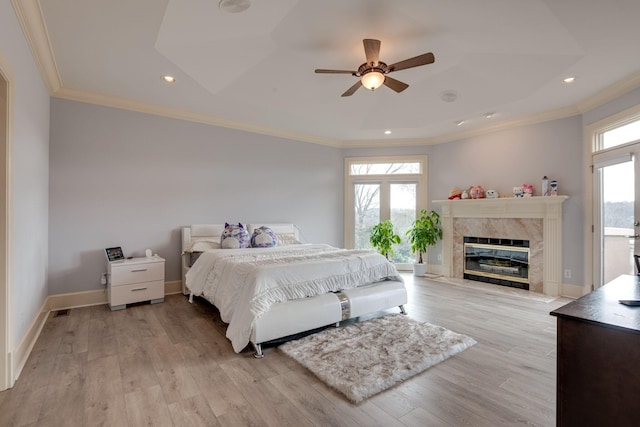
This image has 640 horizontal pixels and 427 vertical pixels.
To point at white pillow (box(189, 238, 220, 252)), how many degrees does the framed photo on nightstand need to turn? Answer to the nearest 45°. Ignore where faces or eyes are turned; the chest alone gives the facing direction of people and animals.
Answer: approximately 45° to its left

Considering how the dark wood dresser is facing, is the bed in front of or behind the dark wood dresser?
in front

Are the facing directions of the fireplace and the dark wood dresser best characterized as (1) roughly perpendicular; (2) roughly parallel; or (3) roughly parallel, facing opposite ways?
roughly perpendicular

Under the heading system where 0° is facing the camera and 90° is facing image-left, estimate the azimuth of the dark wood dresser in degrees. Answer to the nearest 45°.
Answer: approximately 135°

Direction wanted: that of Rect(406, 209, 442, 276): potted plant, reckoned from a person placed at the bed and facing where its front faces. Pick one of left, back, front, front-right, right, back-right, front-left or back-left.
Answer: left

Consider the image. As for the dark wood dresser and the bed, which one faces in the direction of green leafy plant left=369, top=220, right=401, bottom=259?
the dark wood dresser

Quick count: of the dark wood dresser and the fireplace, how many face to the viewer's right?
0

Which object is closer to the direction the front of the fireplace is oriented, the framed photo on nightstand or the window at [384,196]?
the framed photo on nightstand

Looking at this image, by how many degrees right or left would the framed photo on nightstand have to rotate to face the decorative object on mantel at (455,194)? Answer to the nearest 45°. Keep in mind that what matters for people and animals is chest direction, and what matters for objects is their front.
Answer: approximately 45° to its left

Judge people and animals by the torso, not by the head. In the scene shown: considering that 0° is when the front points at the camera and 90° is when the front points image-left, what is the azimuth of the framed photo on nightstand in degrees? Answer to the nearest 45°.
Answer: approximately 315°

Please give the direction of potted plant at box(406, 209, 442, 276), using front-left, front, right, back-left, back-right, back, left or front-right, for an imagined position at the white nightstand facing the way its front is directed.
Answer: front-left

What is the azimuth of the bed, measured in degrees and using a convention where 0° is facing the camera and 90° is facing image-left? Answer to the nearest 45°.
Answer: approximately 315°
